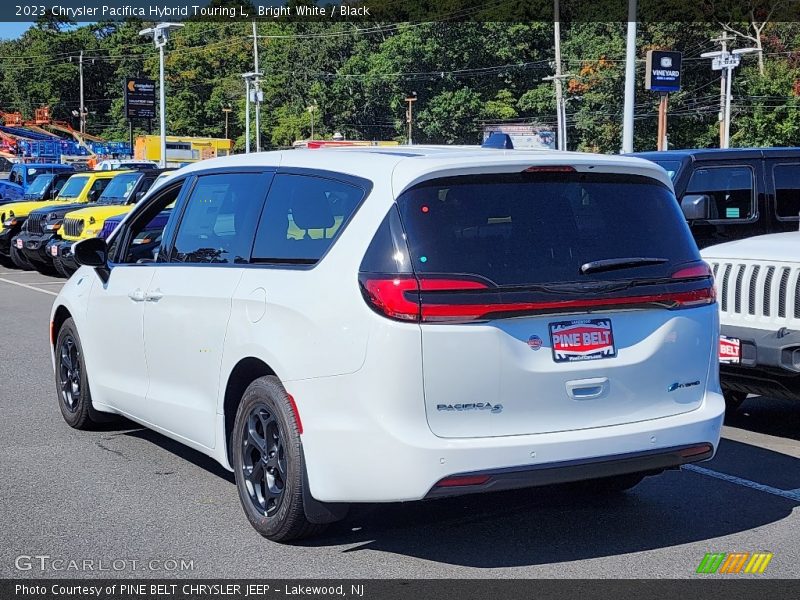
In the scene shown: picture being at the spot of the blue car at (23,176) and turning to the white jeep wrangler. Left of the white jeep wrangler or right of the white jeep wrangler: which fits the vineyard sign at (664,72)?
left

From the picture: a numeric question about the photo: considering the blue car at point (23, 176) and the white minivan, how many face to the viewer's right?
0

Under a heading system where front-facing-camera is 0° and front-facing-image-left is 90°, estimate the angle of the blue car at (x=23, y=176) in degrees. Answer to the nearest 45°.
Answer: approximately 45°

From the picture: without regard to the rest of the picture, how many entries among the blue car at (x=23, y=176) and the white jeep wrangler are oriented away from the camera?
0

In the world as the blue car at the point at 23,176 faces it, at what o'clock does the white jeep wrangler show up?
The white jeep wrangler is roughly at 10 o'clock from the blue car.

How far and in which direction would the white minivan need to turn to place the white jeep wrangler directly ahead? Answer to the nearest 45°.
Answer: approximately 90° to its right

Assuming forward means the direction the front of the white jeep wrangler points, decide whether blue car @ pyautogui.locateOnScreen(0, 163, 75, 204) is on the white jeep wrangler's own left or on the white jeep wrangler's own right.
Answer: on the white jeep wrangler's own right

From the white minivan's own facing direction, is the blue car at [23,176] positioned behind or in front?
in front

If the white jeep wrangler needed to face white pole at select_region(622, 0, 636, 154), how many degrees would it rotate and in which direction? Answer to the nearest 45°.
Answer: approximately 135° to its right

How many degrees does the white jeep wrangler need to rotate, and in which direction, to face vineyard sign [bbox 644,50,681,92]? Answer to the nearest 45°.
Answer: approximately 135° to its right

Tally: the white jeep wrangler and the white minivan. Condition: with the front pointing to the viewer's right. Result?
0

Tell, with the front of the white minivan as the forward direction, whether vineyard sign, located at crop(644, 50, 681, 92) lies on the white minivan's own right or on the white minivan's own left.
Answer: on the white minivan's own right

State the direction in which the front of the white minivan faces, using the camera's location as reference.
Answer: facing away from the viewer and to the left of the viewer

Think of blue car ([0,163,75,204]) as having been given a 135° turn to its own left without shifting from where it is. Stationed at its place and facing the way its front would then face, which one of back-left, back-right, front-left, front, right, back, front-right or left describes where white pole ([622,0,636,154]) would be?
front-right

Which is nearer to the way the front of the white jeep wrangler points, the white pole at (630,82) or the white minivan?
the white minivan
